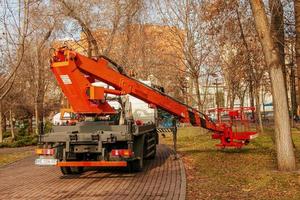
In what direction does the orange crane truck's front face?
away from the camera

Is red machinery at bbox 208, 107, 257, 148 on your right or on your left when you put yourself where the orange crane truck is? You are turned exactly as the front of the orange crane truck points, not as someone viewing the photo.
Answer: on your right
